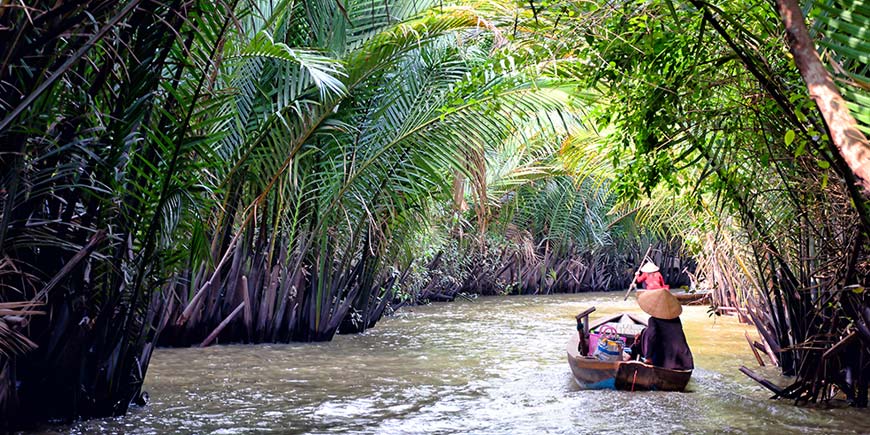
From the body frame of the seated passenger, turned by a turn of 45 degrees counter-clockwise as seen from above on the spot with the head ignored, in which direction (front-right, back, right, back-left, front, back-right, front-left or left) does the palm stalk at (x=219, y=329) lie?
front

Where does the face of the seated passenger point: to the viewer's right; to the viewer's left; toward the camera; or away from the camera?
away from the camera

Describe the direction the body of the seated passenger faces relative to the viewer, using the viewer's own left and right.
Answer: facing away from the viewer and to the left of the viewer

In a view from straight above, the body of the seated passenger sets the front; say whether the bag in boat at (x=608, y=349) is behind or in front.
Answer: in front
